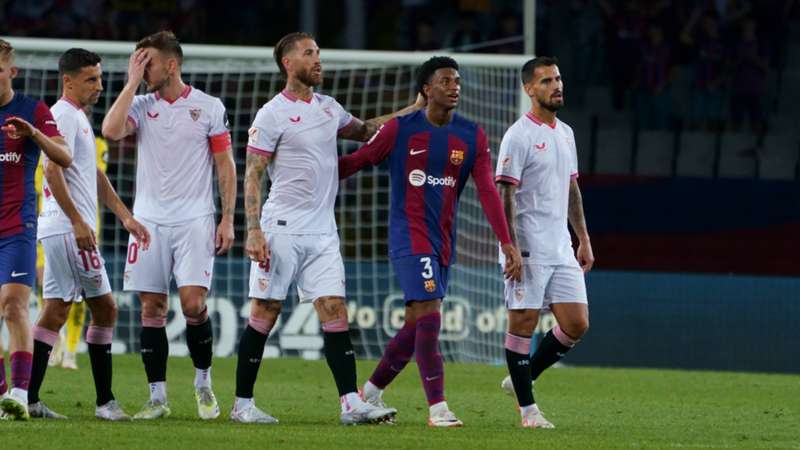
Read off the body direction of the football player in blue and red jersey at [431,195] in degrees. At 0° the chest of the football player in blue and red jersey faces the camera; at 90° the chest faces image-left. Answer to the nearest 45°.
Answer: approximately 315°

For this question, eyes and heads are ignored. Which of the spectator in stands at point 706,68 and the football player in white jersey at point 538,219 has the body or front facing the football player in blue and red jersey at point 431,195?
the spectator in stands

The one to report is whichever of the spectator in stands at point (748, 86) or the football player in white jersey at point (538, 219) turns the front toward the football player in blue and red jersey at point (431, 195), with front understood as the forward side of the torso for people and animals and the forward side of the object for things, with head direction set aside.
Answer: the spectator in stands

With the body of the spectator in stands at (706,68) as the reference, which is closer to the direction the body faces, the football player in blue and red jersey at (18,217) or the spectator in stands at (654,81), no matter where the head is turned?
the football player in blue and red jersey

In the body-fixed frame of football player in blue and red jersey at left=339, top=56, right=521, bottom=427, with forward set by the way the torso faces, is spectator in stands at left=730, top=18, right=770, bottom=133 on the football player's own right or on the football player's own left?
on the football player's own left

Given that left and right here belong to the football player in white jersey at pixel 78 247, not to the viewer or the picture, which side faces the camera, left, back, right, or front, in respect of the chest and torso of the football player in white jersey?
right

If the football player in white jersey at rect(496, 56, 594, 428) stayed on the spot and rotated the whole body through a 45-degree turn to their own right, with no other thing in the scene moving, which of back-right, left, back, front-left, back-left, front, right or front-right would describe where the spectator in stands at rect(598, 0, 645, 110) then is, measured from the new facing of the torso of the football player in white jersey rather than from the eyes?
back

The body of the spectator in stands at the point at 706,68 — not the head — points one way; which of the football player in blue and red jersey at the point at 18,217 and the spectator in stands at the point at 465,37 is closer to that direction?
the football player in blue and red jersey

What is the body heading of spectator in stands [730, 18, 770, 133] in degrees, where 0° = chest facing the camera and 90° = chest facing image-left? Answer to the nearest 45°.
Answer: approximately 0°

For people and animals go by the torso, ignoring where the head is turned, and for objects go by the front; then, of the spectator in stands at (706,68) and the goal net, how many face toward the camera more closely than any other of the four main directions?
2
